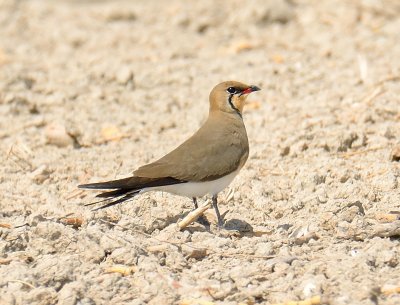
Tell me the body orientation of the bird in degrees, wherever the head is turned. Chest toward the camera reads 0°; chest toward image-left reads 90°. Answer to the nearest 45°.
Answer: approximately 270°

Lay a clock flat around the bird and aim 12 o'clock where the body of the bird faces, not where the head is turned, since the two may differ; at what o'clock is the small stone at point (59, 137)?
The small stone is roughly at 8 o'clock from the bird.

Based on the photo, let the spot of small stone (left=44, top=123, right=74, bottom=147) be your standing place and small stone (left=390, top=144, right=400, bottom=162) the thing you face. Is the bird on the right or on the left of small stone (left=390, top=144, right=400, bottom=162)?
right

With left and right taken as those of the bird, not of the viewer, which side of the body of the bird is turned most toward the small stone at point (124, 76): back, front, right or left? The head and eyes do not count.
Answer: left

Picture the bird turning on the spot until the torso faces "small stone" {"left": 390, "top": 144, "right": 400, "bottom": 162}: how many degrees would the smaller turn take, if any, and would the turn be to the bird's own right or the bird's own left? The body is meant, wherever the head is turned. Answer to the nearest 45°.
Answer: approximately 45° to the bird's own left

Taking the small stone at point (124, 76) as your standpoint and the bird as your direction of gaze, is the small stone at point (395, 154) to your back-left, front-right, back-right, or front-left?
front-left
